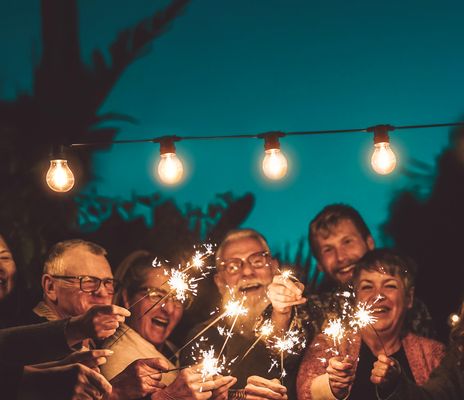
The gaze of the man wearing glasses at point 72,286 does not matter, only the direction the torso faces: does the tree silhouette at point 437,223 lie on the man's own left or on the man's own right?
on the man's own left

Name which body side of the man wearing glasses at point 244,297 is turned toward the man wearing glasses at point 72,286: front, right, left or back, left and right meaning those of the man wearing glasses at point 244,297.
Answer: right

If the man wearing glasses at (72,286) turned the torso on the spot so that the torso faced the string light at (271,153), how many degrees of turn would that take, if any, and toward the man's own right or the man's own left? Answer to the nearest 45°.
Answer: approximately 45° to the man's own left

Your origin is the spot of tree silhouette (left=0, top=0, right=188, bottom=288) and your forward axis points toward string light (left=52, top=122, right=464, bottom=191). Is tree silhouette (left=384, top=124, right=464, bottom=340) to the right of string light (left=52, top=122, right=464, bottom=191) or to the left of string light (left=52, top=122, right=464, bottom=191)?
left

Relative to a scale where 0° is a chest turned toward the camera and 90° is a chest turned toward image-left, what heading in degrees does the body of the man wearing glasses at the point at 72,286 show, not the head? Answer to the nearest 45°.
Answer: approximately 315°

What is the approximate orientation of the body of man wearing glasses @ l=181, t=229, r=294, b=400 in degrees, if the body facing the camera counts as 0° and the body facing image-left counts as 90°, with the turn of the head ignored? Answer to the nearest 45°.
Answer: approximately 0°

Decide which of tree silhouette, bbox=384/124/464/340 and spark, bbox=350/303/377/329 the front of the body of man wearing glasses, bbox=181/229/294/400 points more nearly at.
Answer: the spark
